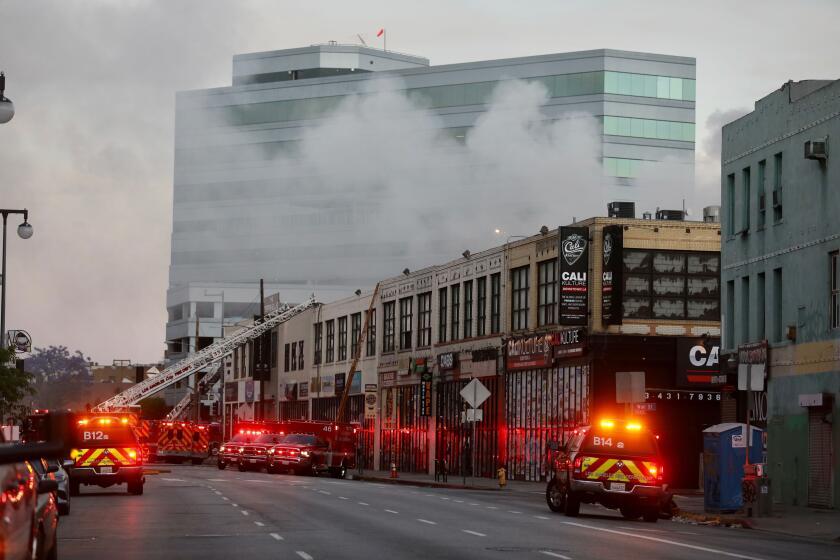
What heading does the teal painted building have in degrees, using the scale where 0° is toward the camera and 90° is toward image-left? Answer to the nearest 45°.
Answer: approximately 45°

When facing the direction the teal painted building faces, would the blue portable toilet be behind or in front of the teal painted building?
in front

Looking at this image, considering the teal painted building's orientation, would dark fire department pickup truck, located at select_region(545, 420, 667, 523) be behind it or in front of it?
in front
